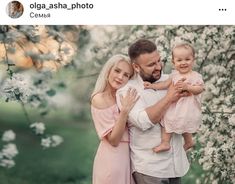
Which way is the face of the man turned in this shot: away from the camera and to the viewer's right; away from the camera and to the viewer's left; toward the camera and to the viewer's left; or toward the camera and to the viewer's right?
toward the camera and to the viewer's right

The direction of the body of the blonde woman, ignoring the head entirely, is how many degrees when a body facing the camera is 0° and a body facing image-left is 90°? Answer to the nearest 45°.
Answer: approximately 315°

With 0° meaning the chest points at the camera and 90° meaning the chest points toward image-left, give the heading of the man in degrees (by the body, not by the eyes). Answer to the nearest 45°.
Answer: approximately 315°
